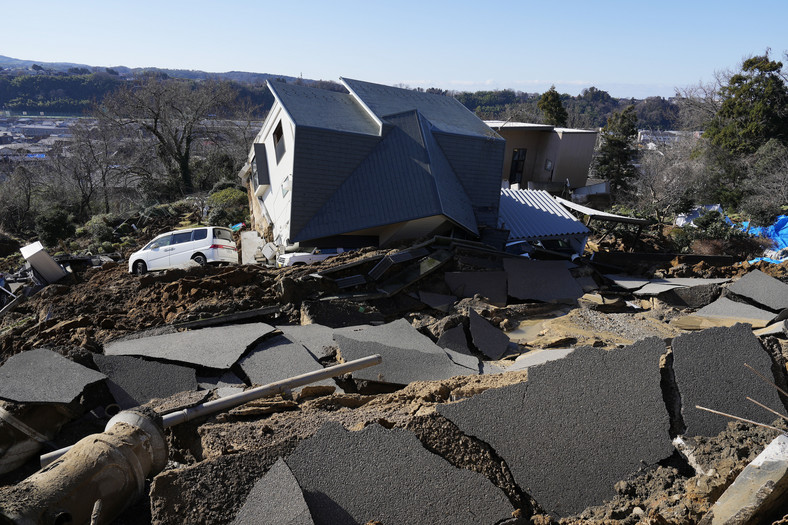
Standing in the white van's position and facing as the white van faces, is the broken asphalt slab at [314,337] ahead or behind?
behind

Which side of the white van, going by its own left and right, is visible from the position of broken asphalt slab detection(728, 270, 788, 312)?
back

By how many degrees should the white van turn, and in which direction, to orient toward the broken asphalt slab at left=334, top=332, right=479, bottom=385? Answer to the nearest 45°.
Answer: approximately 135° to its left

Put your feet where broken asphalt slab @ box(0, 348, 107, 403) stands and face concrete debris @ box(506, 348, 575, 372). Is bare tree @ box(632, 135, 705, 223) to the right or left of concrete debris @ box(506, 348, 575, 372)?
left

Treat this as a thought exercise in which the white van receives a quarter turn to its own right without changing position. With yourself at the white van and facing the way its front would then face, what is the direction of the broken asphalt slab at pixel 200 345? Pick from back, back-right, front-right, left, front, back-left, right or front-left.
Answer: back-right

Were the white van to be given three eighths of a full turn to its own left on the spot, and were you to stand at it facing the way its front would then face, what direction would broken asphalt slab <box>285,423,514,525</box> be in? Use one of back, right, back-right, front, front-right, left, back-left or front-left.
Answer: front

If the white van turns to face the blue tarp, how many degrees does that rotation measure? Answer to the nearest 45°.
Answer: approximately 135° to its right

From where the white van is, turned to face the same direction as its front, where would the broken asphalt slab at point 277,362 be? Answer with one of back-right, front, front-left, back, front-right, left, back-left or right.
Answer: back-left

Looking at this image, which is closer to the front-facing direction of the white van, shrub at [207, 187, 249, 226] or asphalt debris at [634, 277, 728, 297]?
the shrub

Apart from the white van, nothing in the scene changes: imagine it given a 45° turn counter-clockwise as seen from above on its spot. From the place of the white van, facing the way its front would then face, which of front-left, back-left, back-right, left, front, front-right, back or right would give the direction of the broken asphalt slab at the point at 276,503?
left

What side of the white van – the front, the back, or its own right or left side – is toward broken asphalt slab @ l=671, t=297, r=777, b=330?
back

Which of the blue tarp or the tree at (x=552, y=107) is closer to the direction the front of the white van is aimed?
the tree

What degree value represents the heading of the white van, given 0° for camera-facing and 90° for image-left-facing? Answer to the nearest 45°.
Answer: approximately 135°

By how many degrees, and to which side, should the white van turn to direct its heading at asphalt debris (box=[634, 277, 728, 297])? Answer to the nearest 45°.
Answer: approximately 180°

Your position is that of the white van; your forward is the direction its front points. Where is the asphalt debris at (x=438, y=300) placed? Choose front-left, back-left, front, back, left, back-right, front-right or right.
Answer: back
